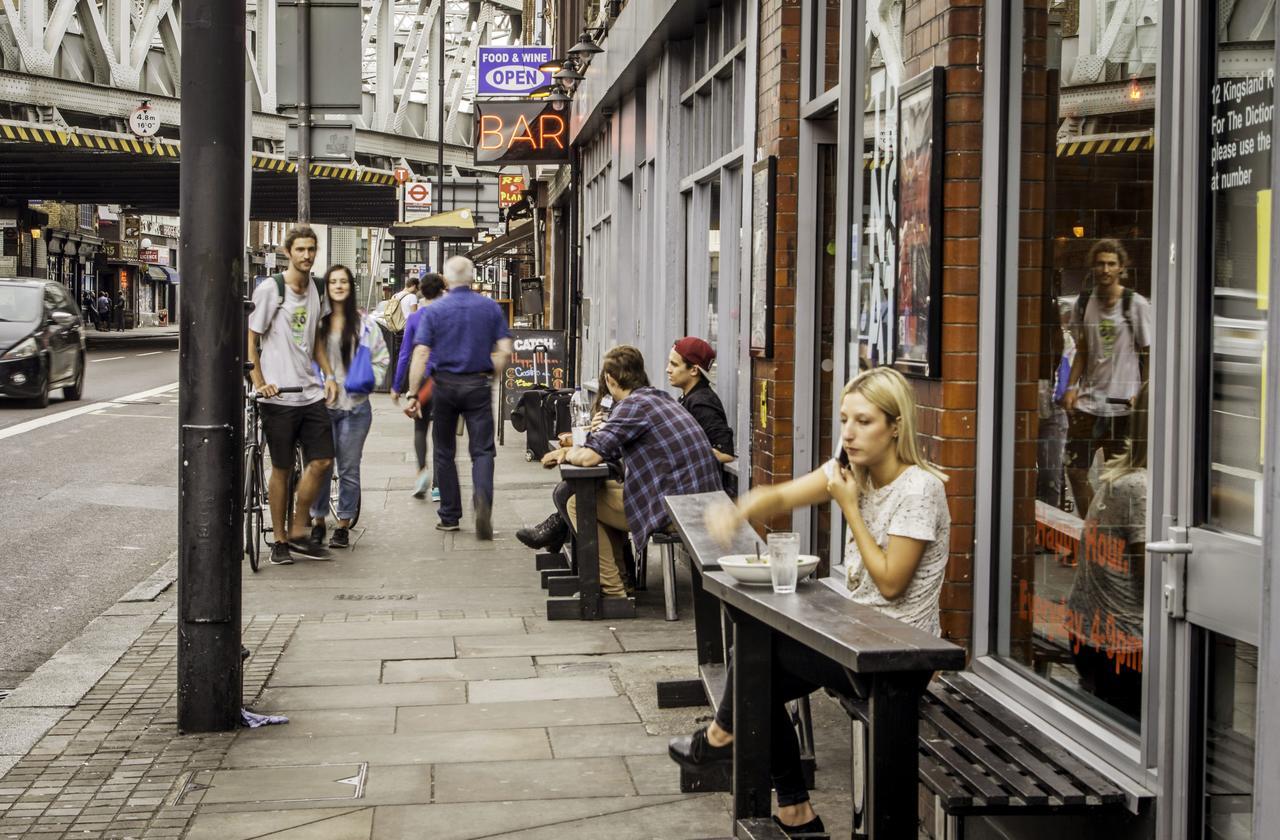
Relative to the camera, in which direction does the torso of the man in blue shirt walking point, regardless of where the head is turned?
away from the camera

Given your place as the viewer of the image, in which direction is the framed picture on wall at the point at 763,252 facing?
facing to the left of the viewer

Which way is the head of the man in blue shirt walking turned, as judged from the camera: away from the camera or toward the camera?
away from the camera

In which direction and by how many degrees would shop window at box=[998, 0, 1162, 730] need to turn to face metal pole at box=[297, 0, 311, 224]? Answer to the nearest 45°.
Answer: approximately 90° to its right

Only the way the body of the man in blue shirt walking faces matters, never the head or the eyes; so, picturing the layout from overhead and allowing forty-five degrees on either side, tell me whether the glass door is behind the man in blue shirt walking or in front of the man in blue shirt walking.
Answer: behind

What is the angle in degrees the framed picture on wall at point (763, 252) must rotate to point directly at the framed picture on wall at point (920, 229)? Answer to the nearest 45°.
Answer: approximately 90° to its left

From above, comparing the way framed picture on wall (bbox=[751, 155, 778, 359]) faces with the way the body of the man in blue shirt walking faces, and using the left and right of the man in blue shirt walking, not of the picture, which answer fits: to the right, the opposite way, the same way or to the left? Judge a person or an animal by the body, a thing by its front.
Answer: to the left

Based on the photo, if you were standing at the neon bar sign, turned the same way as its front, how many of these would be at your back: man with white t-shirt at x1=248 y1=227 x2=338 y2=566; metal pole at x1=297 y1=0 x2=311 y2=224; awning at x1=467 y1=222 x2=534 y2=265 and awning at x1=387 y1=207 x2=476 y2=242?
2

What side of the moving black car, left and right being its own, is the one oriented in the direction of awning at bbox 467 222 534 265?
back
